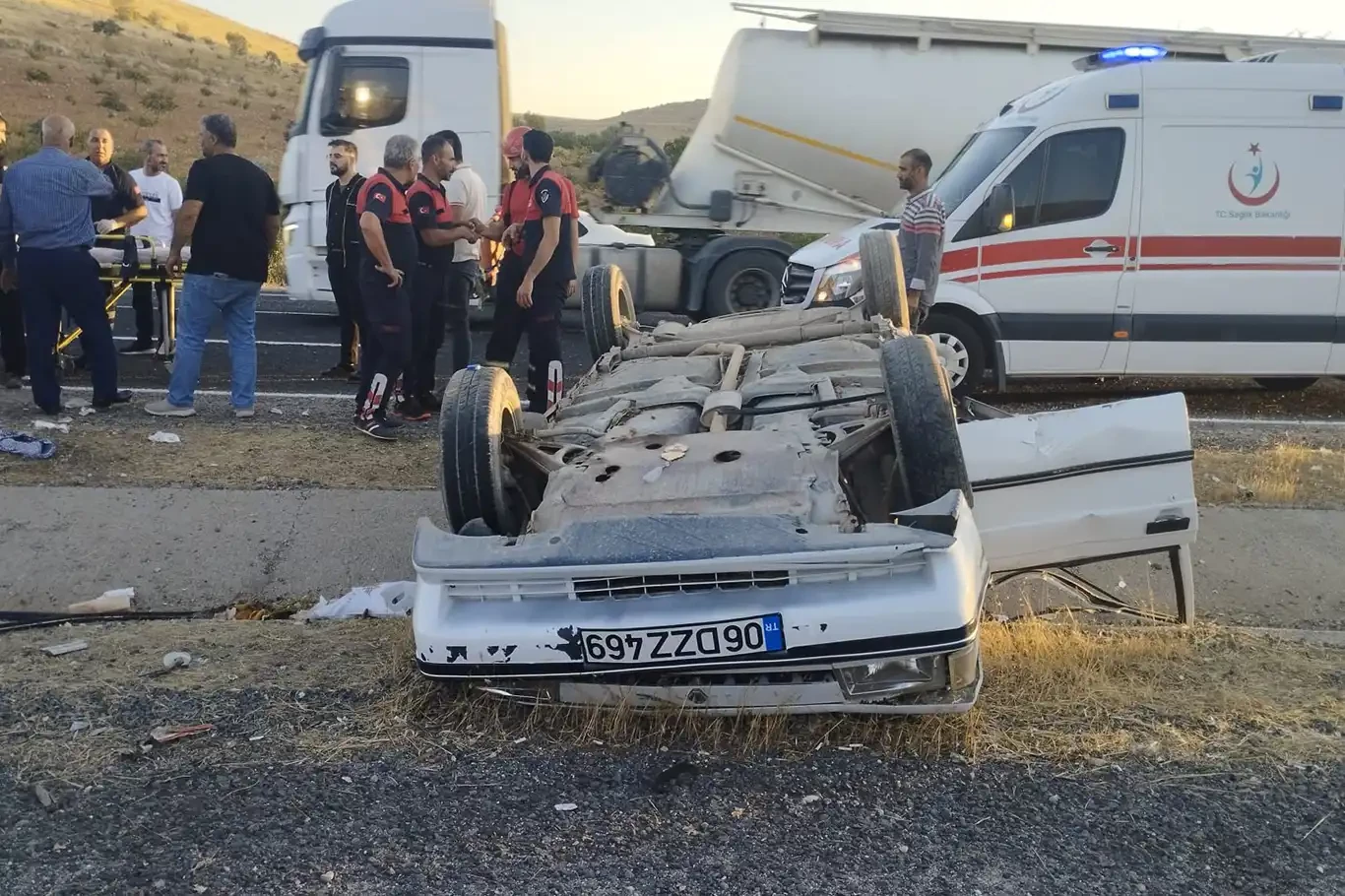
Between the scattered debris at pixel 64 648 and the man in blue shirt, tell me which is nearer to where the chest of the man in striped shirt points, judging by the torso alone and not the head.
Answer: the man in blue shirt

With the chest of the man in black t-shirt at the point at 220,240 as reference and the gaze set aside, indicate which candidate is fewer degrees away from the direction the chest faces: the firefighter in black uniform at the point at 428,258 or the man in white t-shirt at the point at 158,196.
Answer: the man in white t-shirt

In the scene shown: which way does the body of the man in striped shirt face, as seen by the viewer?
to the viewer's left

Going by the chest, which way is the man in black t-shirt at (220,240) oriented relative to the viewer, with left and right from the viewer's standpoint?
facing away from the viewer and to the left of the viewer

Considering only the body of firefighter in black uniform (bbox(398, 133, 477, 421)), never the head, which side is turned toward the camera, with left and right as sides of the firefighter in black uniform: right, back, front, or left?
right

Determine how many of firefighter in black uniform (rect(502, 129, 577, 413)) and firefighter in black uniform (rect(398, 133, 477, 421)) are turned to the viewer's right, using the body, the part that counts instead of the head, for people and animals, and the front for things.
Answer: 1

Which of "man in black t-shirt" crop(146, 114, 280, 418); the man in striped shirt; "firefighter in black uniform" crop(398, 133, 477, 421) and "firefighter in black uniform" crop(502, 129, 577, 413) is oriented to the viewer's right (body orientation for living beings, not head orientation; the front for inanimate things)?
"firefighter in black uniform" crop(398, 133, 477, 421)

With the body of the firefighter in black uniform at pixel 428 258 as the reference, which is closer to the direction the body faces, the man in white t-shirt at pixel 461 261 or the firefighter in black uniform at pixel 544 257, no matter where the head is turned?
the firefighter in black uniform

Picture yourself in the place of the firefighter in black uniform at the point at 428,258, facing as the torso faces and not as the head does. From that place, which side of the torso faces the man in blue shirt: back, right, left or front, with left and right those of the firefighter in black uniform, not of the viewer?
back

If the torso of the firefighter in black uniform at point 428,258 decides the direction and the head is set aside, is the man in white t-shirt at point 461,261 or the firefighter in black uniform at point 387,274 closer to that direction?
the man in white t-shirt

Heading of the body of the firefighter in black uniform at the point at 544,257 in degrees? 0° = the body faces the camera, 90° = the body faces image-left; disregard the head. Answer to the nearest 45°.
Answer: approximately 90°

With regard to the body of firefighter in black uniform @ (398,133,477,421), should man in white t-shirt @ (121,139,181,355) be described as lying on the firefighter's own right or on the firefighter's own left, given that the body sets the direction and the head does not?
on the firefighter's own left

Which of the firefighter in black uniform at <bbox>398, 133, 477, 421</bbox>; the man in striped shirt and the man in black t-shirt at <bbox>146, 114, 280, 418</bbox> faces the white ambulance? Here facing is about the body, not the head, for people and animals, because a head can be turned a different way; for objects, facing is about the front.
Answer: the firefighter in black uniform
